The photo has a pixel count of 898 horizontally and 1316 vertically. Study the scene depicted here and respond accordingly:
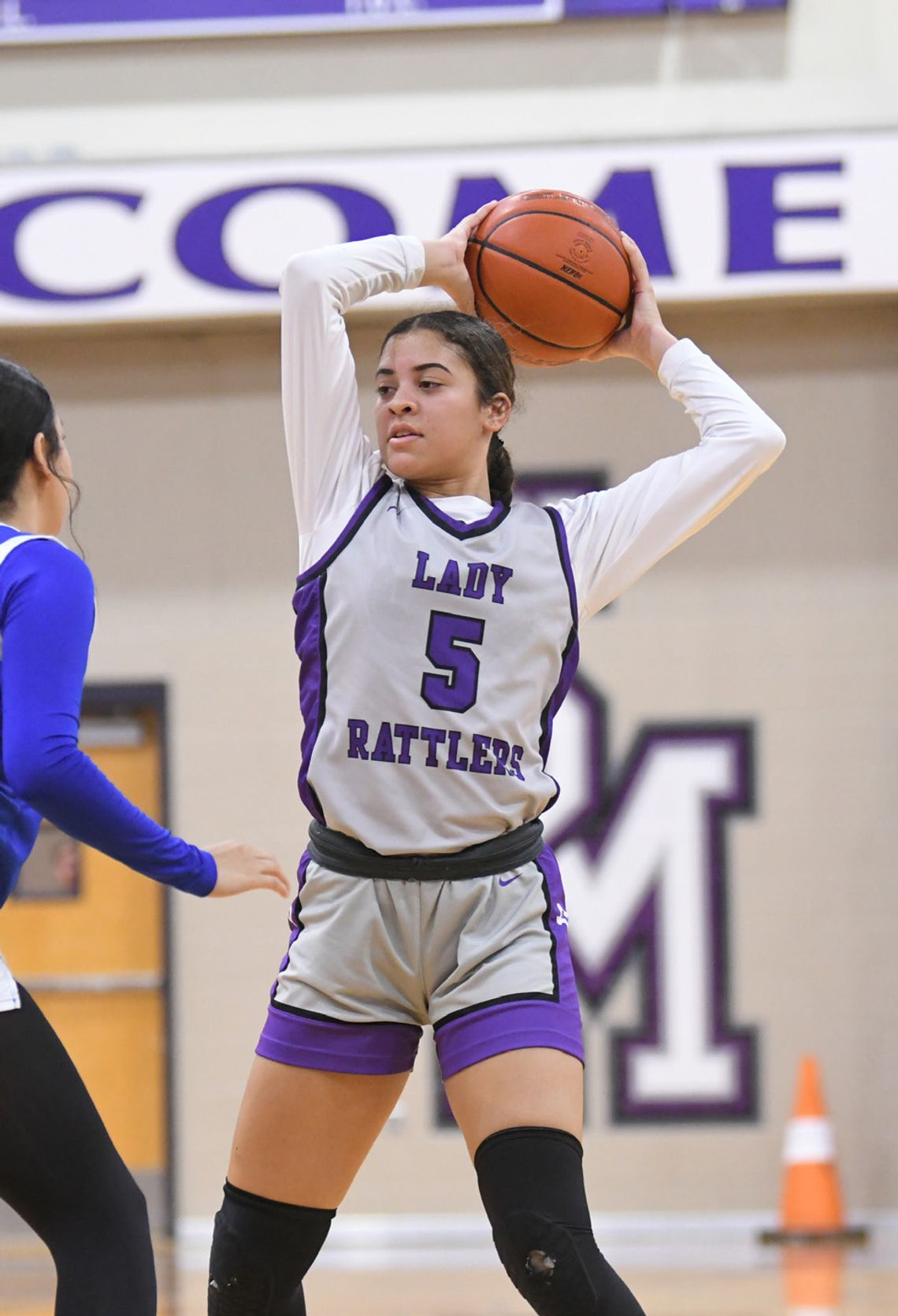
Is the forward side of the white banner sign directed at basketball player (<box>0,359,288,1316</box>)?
yes

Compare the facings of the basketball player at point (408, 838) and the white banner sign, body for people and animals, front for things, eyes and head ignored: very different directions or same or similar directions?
same or similar directions

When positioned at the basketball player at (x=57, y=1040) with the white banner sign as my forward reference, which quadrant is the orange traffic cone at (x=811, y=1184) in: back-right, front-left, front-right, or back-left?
front-right

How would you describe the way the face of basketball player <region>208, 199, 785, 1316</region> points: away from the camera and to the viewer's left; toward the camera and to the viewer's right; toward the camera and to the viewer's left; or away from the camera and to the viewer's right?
toward the camera and to the viewer's left

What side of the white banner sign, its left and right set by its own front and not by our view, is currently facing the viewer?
front

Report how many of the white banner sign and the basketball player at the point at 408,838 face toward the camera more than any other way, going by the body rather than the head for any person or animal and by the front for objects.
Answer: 2

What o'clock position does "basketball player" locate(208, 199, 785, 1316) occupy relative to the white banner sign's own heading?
The basketball player is roughly at 12 o'clock from the white banner sign.

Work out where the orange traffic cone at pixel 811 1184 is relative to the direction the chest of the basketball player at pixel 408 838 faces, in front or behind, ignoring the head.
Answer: behind

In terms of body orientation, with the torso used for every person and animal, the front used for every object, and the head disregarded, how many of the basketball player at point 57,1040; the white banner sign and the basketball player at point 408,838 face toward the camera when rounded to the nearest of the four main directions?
2

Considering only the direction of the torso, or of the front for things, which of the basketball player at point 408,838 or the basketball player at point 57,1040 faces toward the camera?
the basketball player at point 408,838

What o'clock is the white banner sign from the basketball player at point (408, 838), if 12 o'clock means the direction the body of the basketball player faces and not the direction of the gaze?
The white banner sign is roughly at 6 o'clock from the basketball player.

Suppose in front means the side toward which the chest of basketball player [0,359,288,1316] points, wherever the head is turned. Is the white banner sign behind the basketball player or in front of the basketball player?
in front

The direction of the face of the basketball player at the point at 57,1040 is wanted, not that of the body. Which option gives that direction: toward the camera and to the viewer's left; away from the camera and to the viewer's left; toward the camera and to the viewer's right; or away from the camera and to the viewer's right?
away from the camera and to the viewer's right

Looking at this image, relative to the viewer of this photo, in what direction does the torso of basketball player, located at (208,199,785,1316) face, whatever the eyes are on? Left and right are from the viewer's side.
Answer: facing the viewer

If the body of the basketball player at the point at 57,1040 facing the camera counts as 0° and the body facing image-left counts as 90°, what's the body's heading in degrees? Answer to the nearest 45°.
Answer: approximately 225°

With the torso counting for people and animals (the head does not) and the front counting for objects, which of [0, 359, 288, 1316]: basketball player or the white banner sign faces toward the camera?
the white banner sign
